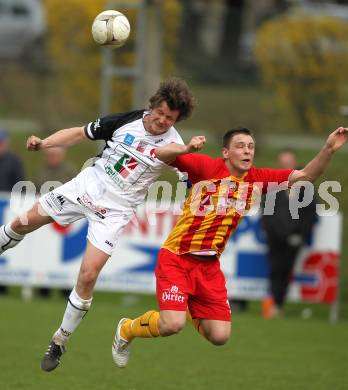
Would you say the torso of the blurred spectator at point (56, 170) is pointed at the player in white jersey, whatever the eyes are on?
yes

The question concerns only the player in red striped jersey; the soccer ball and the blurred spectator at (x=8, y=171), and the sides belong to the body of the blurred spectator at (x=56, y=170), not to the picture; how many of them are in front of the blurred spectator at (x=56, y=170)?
2

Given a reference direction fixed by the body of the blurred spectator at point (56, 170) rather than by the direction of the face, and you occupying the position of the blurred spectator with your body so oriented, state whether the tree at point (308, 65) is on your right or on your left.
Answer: on your left

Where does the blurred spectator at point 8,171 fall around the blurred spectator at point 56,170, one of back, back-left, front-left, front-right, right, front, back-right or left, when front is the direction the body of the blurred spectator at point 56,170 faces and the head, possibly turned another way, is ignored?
back-right

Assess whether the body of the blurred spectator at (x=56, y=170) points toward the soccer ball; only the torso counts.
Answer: yes

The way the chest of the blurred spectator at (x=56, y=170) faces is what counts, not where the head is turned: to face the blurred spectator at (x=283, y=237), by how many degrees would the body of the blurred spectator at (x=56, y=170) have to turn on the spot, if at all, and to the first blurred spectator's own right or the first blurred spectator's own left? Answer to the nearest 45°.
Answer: approximately 90° to the first blurred spectator's own left

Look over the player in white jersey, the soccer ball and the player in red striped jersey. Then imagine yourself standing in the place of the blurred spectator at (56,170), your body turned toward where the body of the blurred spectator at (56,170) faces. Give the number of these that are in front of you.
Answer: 3

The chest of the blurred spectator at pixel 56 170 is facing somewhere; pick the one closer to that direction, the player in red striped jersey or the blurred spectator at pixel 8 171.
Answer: the player in red striped jersey

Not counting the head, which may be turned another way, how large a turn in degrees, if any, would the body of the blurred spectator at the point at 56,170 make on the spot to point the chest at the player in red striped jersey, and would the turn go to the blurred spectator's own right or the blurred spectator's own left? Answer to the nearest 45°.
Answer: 0° — they already face them

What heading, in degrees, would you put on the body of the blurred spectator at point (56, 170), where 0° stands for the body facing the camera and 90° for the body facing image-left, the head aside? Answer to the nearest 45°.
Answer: approximately 0°

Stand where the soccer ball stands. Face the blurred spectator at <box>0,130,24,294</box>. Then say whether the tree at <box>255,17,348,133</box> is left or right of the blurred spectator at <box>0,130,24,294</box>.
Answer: right

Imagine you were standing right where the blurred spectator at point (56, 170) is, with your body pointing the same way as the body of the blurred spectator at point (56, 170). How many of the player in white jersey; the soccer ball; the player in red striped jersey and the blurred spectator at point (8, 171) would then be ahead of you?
3
